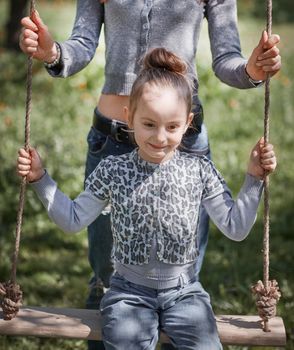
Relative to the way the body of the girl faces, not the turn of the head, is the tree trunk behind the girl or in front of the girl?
behind

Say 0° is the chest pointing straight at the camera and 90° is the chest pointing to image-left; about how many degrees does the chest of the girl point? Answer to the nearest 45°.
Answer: approximately 0°
